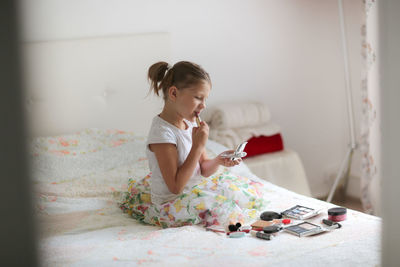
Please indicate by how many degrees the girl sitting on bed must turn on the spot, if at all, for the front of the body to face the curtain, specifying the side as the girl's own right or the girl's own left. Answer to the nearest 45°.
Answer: approximately 45° to the girl's own left

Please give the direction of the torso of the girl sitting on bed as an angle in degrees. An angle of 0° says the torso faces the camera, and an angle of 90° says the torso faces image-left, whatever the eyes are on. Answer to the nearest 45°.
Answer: approximately 270°

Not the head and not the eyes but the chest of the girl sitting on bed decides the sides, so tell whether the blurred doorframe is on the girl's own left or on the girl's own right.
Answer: on the girl's own right
